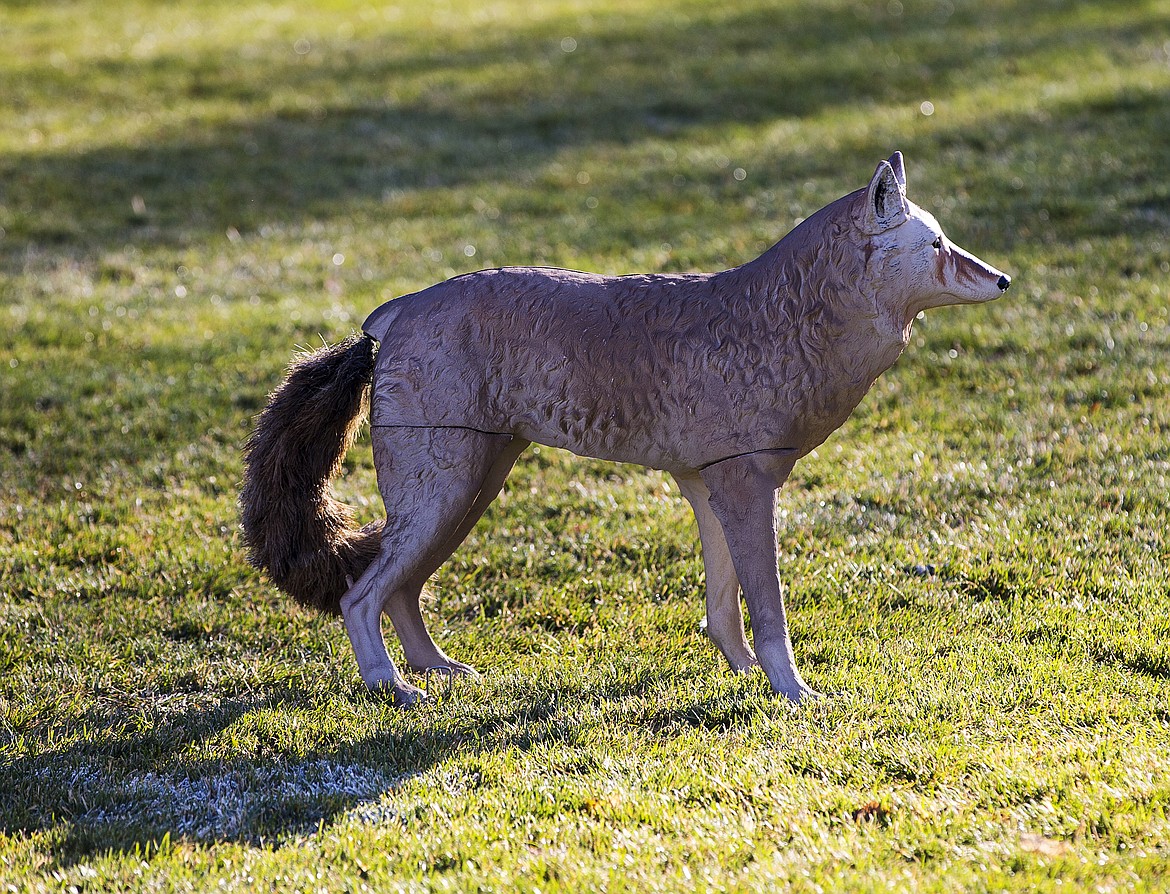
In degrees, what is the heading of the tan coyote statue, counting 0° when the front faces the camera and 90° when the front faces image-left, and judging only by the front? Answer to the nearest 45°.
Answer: approximately 270°
